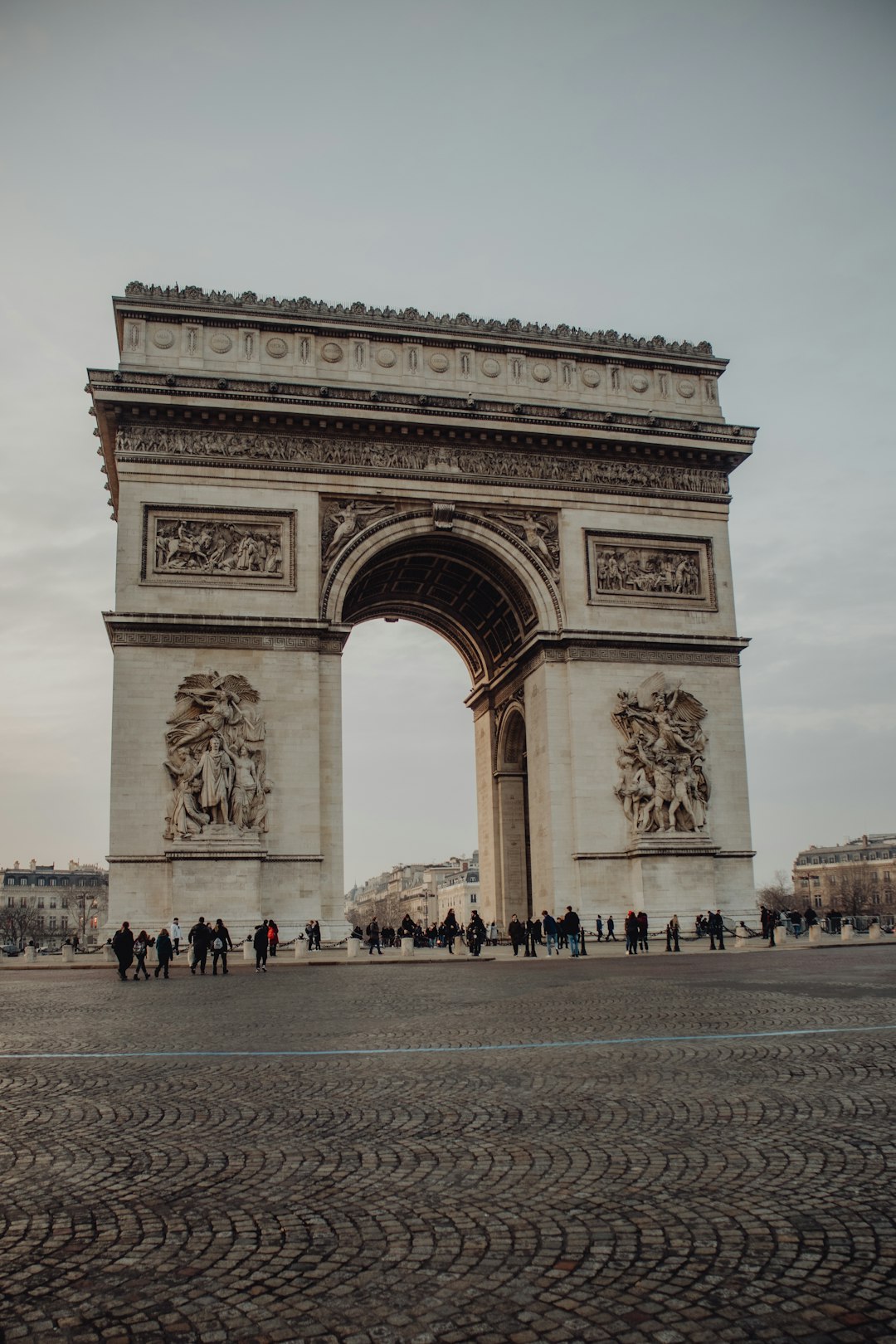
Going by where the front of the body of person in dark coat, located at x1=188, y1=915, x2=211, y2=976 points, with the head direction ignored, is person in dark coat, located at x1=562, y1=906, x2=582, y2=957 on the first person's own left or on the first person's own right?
on the first person's own right

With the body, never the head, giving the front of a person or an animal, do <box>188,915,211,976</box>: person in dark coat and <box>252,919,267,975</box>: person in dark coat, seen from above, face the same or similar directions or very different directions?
same or similar directions

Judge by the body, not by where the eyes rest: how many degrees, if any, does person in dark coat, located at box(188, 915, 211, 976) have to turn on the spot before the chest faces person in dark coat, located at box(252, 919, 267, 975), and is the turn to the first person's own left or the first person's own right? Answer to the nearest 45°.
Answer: approximately 90° to the first person's own right

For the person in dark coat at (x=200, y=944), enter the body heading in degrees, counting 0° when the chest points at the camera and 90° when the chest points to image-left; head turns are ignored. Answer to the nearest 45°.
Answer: approximately 180°

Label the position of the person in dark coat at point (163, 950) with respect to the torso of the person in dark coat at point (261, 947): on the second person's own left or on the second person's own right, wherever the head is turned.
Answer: on the second person's own left

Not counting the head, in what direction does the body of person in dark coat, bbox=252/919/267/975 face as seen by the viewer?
away from the camera

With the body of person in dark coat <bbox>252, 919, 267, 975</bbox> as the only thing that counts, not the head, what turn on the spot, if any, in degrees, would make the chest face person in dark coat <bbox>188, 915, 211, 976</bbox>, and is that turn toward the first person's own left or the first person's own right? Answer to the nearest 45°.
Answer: approximately 90° to the first person's own left
